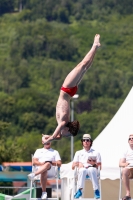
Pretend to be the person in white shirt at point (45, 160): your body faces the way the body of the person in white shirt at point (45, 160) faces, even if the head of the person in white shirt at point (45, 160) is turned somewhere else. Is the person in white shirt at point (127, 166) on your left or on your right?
on your left

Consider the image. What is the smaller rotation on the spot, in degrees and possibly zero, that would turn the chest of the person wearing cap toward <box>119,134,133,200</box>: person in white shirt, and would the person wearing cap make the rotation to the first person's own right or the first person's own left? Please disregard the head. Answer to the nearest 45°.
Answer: approximately 90° to the first person's own left

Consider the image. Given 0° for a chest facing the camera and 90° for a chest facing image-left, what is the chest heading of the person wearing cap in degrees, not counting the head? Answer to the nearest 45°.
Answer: approximately 0°

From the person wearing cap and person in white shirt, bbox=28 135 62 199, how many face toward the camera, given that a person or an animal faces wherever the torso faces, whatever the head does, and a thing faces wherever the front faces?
2

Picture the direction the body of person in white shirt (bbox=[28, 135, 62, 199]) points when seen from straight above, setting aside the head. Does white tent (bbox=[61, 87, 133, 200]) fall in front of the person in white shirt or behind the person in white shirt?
behind

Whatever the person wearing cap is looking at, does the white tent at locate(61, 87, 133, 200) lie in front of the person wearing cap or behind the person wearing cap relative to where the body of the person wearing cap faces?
behind
